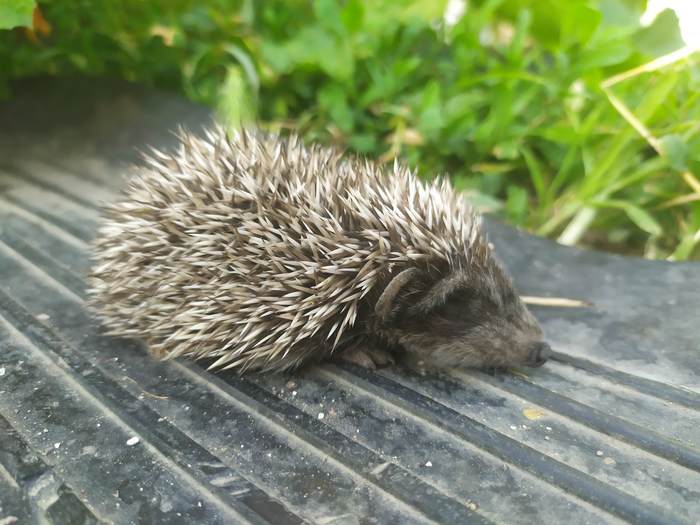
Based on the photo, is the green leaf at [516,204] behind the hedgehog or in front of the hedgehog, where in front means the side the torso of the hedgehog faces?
in front

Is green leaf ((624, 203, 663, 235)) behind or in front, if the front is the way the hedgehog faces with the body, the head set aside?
in front

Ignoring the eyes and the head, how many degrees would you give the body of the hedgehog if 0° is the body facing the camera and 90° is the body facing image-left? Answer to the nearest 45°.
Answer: approximately 270°

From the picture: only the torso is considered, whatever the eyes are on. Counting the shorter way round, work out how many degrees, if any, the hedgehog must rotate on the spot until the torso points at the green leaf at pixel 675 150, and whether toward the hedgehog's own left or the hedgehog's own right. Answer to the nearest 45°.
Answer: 0° — it already faces it

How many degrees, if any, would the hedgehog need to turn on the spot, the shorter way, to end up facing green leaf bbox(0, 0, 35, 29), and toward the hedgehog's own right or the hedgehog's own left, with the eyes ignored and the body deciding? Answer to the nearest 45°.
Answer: approximately 180°
